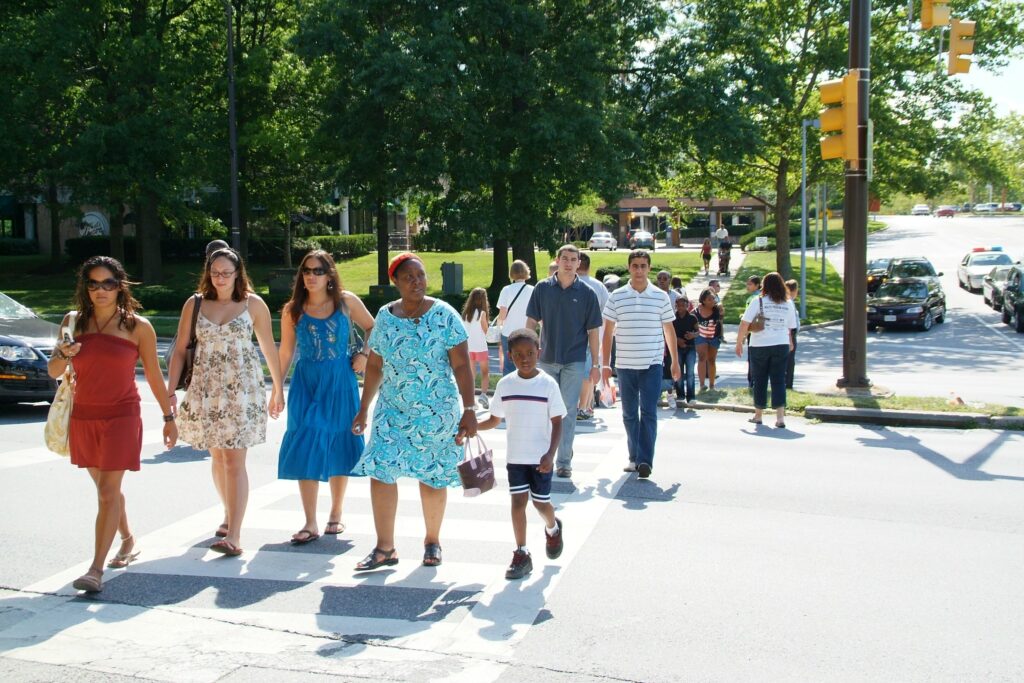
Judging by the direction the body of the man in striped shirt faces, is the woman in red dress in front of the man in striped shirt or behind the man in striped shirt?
in front

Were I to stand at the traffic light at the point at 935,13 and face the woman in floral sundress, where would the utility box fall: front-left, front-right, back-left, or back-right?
back-right

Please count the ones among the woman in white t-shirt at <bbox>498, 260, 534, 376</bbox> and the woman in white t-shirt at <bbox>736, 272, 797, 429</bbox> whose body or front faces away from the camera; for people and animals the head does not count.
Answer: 2

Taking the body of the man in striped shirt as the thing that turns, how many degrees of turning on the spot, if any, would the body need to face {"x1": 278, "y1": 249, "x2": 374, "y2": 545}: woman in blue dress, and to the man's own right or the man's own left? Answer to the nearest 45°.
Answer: approximately 45° to the man's own right

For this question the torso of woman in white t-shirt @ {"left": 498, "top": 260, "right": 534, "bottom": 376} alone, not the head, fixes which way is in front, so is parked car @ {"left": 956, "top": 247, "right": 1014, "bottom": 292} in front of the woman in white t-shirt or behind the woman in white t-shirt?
in front

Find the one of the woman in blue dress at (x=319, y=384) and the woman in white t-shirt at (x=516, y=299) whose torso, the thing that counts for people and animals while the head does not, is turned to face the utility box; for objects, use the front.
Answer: the woman in white t-shirt

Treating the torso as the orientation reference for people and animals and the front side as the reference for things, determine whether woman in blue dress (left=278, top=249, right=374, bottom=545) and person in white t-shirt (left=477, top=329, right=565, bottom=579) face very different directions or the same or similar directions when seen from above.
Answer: same or similar directions

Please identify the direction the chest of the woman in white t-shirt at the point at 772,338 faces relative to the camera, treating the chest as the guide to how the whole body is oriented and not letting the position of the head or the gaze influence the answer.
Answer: away from the camera

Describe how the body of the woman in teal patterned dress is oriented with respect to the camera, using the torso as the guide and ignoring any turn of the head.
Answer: toward the camera

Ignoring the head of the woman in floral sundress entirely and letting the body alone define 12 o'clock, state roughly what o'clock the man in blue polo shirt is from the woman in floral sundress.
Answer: The man in blue polo shirt is roughly at 8 o'clock from the woman in floral sundress.

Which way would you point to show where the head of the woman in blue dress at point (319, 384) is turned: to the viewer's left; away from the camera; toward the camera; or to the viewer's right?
toward the camera

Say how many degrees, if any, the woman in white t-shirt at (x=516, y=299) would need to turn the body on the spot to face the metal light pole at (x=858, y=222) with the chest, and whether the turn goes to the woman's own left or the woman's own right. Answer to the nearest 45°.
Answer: approximately 45° to the woman's own right

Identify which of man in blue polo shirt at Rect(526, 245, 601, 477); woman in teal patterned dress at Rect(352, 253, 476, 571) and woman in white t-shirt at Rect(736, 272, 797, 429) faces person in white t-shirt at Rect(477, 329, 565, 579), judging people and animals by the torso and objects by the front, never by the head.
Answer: the man in blue polo shirt

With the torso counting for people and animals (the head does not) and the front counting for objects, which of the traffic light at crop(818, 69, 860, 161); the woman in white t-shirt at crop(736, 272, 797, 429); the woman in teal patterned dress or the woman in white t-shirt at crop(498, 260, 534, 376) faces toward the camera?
the woman in teal patterned dress

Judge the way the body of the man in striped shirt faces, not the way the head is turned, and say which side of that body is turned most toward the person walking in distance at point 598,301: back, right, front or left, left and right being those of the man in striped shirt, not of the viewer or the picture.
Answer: back

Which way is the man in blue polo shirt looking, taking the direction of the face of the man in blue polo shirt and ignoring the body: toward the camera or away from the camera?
toward the camera

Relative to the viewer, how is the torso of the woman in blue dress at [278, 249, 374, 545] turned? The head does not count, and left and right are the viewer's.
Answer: facing the viewer

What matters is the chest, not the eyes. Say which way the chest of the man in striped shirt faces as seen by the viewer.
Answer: toward the camera
